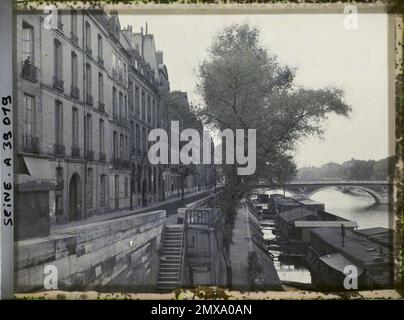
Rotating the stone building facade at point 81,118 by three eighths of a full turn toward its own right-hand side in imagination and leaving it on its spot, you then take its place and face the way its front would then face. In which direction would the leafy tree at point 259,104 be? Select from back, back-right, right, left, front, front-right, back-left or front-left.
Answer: back

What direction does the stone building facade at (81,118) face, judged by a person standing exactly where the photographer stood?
facing the viewer and to the right of the viewer

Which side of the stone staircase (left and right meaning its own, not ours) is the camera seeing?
front

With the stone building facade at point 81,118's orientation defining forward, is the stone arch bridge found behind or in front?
in front

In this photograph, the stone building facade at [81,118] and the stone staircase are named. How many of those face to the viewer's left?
0
